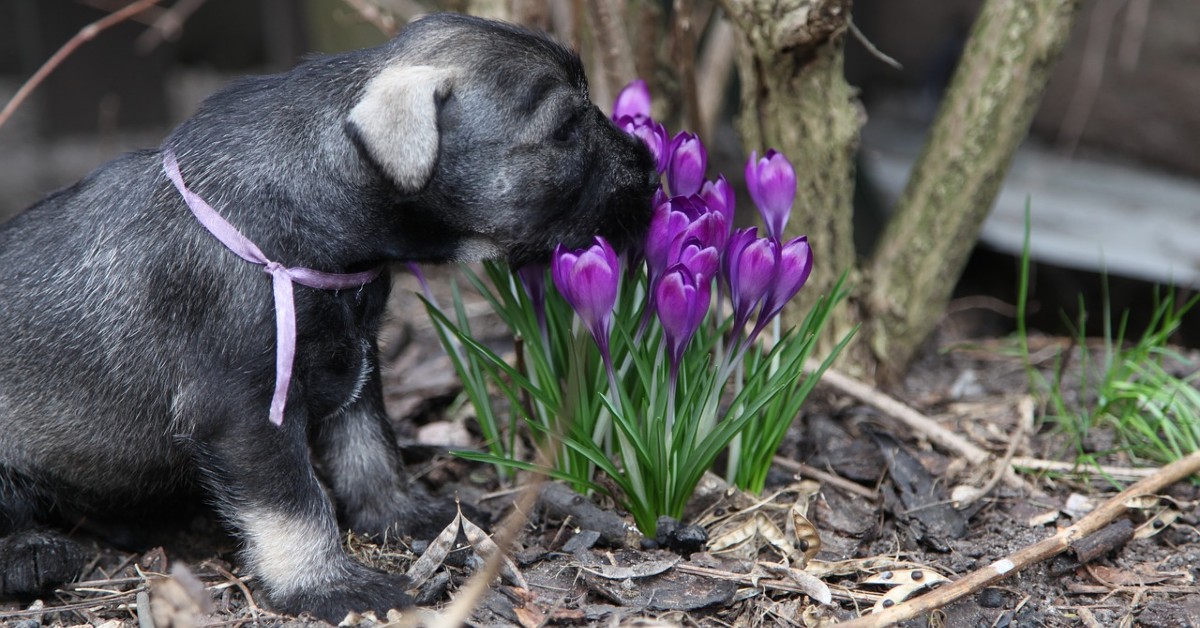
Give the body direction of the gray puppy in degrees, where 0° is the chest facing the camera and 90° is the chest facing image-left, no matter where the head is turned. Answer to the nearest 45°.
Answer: approximately 270°

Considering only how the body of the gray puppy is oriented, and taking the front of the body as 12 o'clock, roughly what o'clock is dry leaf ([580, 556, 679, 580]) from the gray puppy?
The dry leaf is roughly at 1 o'clock from the gray puppy.

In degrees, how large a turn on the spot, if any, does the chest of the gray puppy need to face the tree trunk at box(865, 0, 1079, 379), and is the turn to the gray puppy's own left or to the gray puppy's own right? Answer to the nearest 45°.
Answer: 0° — it already faces it

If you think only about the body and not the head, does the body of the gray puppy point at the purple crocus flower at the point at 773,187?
yes

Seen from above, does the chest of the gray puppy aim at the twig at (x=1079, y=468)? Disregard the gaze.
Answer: yes

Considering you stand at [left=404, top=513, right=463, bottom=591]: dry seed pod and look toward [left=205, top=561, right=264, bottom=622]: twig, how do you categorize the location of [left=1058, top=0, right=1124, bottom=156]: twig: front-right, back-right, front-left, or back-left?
back-right
